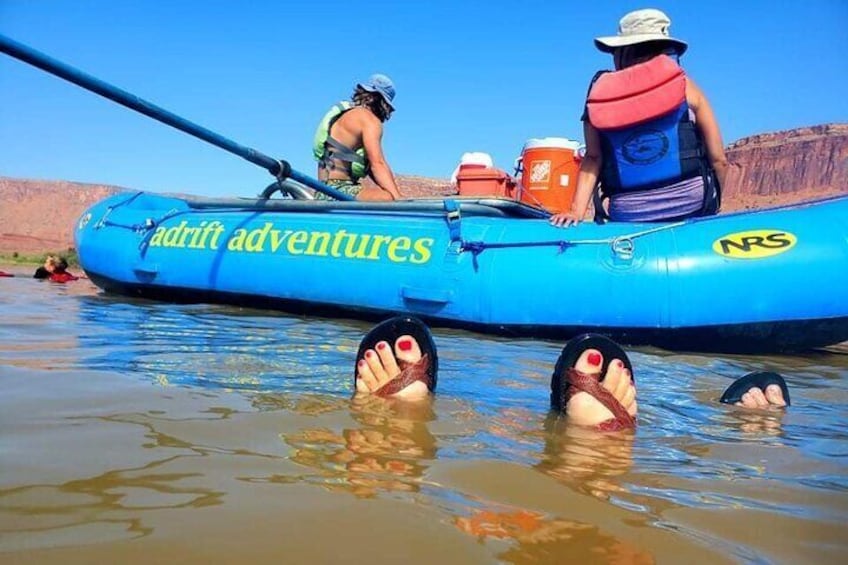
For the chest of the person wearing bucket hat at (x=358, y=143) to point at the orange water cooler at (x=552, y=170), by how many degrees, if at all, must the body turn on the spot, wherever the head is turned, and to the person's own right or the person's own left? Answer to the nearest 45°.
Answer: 0° — they already face it

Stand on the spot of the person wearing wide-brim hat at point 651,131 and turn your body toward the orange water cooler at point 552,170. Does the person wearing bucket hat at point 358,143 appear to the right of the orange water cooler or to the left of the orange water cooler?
left

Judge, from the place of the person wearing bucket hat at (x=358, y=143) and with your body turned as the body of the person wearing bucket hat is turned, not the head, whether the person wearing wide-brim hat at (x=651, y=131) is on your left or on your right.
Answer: on your right

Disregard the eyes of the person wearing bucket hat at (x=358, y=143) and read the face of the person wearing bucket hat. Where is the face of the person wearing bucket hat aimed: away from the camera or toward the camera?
away from the camera

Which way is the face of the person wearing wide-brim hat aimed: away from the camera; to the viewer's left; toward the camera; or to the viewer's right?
away from the camera

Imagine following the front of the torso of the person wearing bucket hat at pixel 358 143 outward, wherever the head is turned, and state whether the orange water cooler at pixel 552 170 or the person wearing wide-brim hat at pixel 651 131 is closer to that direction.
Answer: the orange water cooler

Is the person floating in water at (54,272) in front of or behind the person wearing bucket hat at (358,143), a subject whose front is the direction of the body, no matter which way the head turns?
behind

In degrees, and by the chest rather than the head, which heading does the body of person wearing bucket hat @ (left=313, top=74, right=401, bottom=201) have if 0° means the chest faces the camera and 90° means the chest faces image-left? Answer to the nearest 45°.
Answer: approximately 270°

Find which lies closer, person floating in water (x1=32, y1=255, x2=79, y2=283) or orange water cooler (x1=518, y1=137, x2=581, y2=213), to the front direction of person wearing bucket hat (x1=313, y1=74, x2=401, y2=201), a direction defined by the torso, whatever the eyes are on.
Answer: the orange water cooler
